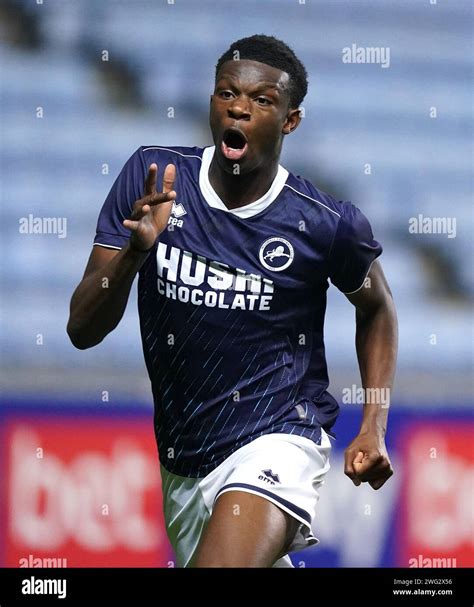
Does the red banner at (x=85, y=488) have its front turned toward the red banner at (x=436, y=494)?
no

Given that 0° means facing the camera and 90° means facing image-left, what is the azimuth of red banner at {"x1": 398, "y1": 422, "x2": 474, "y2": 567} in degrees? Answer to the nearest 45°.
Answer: approximately 0°

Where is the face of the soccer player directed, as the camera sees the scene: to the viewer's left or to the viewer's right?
to the viewer's left

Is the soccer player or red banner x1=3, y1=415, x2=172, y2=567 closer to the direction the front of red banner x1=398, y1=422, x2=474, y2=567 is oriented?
the soccer player

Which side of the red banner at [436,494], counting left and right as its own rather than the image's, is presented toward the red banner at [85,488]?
right

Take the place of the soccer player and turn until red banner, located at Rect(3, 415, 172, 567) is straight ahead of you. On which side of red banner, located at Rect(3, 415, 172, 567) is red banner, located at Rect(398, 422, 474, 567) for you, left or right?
right

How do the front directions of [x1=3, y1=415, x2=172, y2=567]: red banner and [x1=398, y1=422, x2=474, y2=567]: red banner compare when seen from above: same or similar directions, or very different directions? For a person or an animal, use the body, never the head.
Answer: same or similar directions

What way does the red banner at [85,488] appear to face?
toward the camera
